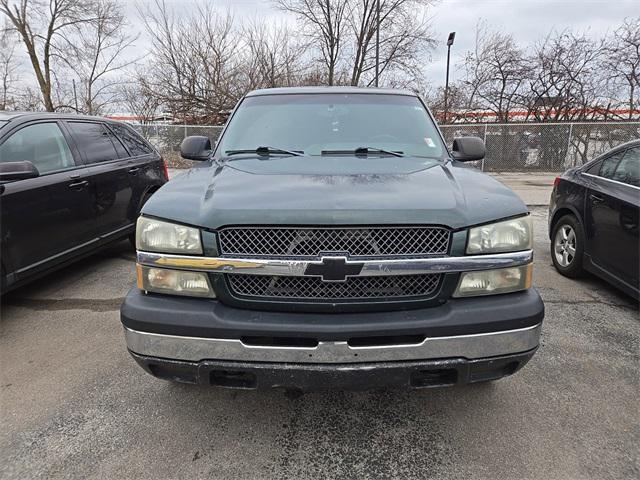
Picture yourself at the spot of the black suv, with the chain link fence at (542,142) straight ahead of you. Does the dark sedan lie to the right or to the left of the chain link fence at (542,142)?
right

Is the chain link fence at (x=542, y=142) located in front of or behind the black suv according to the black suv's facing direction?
behind

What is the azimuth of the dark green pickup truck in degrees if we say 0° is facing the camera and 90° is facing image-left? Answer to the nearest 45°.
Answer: approximately 0°

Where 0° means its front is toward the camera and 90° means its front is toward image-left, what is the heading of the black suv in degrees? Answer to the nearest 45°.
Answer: approximately 45°
